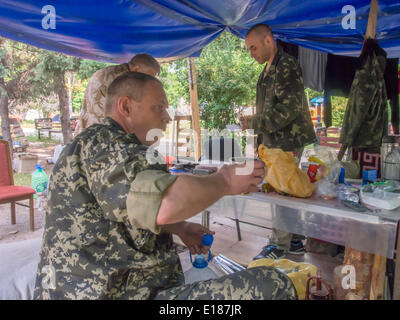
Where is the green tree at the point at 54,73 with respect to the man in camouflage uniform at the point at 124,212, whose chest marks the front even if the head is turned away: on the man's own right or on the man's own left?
on the man's own left

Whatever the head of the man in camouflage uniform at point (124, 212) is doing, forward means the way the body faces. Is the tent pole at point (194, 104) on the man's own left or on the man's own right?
on the man's own left

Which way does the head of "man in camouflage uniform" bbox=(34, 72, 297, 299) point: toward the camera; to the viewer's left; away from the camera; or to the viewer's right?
to the viewer's right

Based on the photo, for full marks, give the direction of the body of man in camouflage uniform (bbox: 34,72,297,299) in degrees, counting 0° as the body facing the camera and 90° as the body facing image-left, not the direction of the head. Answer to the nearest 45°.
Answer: approximately 270°

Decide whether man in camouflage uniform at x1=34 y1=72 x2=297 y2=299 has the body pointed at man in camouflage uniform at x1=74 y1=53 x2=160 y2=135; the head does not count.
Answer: no

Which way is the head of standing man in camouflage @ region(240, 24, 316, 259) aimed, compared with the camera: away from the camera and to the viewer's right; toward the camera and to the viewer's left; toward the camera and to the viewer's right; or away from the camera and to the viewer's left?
toward the camera and to the viewer's left

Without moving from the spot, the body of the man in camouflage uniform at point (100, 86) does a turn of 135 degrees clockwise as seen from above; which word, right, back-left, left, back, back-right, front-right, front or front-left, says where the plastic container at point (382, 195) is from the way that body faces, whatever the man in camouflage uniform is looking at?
left

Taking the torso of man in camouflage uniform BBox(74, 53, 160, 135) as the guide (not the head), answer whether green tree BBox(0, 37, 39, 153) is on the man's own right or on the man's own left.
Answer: on the man's own left

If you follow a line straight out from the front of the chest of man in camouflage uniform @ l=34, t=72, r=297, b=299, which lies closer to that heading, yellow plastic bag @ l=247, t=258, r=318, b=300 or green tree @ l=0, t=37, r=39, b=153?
the yellow plastic bag

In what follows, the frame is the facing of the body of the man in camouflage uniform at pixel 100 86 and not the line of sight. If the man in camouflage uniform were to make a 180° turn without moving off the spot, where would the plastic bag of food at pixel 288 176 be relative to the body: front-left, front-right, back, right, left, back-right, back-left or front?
back-left

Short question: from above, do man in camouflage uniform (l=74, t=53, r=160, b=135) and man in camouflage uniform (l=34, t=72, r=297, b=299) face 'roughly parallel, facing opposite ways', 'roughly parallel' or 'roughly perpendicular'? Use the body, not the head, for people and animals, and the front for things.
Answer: roughly parallel
